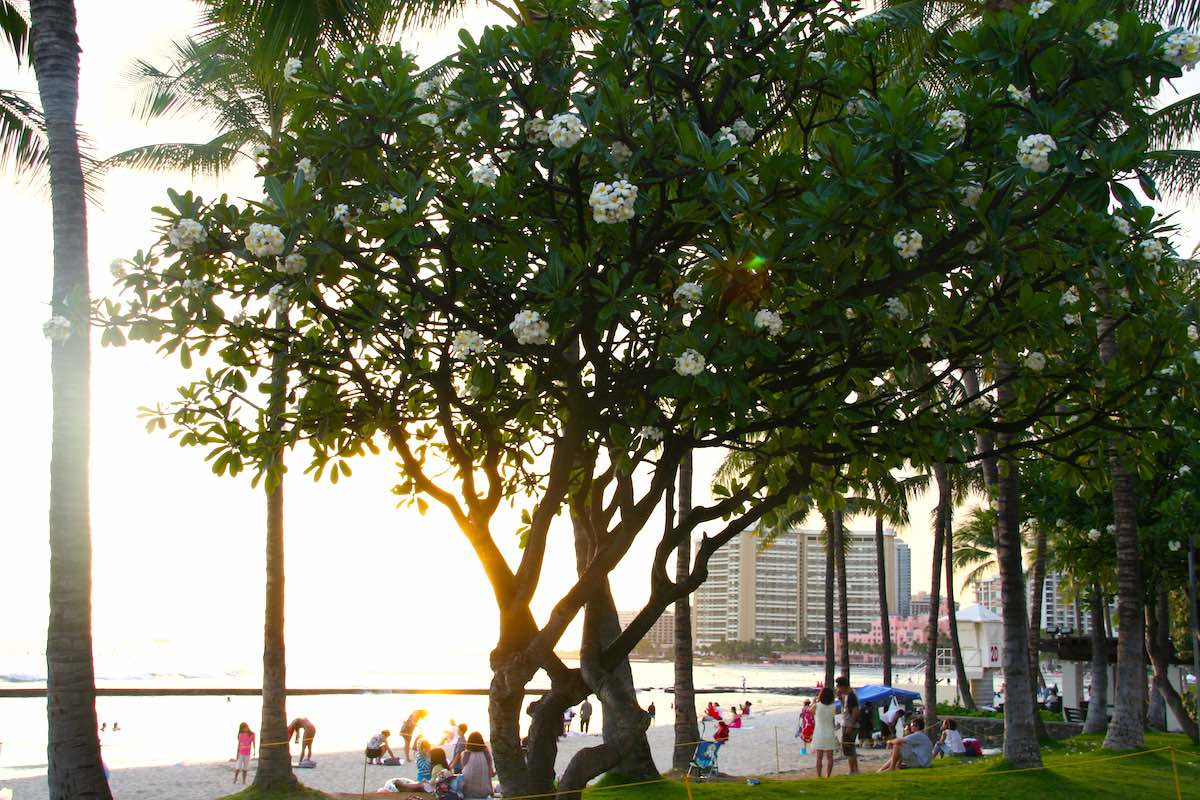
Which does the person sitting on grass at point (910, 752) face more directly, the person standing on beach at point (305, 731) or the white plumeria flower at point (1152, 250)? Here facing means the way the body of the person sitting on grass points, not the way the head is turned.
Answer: the person standing on beach

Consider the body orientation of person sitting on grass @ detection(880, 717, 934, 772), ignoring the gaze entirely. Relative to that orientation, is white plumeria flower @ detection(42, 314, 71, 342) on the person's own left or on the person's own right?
on the person's own left

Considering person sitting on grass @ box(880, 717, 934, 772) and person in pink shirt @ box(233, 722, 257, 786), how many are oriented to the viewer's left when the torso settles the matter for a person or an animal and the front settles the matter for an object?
1

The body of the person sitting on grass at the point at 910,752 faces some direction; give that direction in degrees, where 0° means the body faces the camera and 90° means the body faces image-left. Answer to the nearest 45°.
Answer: approximately 90°
